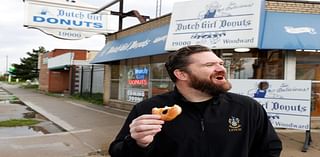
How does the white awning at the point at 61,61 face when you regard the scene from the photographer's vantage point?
facing the viewer and to the left of the viewer

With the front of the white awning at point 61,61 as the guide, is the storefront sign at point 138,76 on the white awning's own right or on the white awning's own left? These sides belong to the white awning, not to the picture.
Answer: on the white awning's own left

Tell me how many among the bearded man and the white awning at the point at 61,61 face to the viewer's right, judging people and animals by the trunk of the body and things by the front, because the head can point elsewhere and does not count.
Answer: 0

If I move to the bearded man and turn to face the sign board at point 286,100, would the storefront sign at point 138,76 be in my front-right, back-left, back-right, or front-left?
front-left

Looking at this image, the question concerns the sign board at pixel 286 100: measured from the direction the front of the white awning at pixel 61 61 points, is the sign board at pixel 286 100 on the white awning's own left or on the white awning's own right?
on the white awning's own left

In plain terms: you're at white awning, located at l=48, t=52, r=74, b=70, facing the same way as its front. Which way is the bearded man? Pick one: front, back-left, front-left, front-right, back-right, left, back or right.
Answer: front-left

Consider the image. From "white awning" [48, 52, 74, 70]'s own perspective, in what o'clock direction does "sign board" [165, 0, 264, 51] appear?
"sign board" [165, 0, 264, 51] is roughly at 10 o'clock from "white awning" [48, 52, 74, 70].

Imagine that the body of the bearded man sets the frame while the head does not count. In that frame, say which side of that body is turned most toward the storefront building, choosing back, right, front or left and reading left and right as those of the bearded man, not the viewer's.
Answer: back

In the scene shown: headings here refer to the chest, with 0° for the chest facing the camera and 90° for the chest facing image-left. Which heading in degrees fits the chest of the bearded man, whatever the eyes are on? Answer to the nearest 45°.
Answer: approximately 0°

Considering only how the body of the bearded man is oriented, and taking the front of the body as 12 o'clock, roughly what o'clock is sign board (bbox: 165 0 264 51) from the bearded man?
The sign board is roughly at 6 o'clock from the bearded man.

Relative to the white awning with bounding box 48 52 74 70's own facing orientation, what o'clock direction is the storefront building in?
The storefront building is roughly at 10 o'clock from the white awning.
